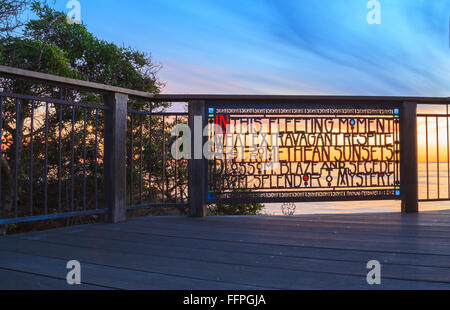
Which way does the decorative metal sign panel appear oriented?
toward the camera
